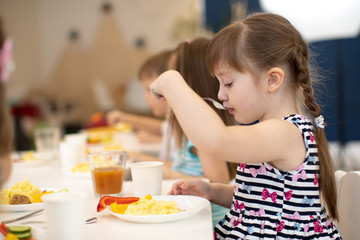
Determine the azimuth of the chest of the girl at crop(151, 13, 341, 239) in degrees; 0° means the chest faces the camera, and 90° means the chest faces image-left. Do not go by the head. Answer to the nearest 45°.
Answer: approximately 90°

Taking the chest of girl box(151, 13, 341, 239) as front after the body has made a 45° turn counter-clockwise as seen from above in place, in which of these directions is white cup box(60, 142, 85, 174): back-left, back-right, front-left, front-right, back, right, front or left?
right

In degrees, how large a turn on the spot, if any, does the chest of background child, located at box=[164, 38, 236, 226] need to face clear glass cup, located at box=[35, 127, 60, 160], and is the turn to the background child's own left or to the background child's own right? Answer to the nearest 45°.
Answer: approximately 45° to the background child's own right

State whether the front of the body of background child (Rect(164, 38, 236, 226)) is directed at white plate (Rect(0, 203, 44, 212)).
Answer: no

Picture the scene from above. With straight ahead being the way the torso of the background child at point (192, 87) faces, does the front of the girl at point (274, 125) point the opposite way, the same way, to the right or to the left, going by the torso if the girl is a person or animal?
the same way

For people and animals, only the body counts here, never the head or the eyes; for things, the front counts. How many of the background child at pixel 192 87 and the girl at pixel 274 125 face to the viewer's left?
2

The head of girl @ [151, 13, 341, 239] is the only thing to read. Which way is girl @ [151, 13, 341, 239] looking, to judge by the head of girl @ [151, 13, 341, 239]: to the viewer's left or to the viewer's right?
to the viewer's left

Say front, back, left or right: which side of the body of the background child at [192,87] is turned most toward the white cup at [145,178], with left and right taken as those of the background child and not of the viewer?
left

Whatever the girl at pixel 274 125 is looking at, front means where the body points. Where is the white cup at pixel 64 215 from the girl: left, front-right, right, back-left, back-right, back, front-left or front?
front-left

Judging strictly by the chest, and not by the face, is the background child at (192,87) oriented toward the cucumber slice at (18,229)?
no

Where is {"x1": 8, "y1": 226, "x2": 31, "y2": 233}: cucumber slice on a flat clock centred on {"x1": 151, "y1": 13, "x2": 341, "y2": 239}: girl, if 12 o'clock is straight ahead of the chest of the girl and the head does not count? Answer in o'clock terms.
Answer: The cucumber slice is roughly at 11 o'clock from the girl.

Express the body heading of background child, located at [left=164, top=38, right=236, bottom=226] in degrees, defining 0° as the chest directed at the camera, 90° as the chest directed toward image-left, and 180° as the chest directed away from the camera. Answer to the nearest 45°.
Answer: approximately 90°

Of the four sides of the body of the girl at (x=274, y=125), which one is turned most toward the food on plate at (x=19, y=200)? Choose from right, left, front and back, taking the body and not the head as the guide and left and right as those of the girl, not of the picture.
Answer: front
